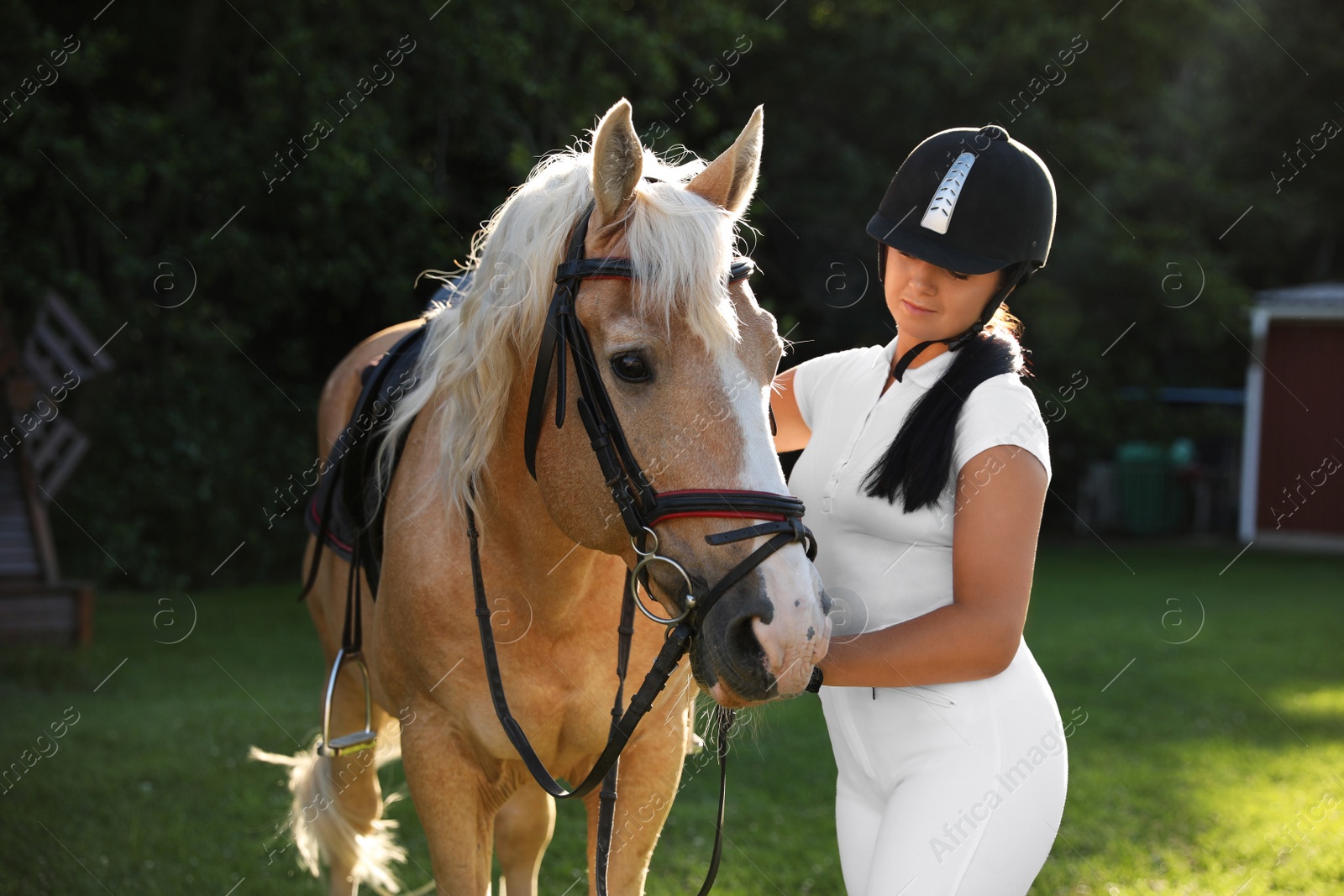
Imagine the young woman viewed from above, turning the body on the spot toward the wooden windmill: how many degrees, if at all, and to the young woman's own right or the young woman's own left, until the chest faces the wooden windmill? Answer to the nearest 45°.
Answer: approximately 90° to the young woman's own right

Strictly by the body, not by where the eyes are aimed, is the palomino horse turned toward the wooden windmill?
no

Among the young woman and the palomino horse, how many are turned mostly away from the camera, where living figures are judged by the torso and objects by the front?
0

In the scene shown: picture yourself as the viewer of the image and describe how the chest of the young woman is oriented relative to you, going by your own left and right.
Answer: facing the viewer and to the left of the viewer

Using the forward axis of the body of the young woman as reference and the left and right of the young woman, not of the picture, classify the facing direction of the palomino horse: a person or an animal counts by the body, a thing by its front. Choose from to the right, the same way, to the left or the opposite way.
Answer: to the left

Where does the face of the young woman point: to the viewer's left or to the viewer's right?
to the viewer's left

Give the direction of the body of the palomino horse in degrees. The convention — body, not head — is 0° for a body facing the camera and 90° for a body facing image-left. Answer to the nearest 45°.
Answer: approximately 315°

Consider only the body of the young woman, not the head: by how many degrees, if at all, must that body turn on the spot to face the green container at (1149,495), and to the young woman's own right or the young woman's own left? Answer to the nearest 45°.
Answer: approximately 135° to the young woman's own right
